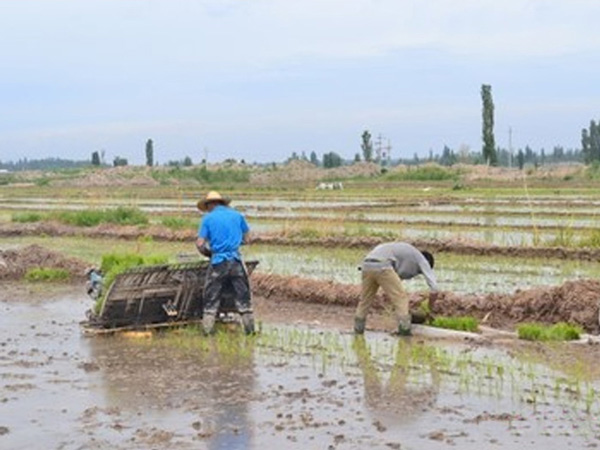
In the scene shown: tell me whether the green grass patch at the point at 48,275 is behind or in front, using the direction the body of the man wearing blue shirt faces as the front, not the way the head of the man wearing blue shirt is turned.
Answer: in front

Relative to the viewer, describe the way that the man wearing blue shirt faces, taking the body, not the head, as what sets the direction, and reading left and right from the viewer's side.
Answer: facing away from the viewer and to the left of the viewer

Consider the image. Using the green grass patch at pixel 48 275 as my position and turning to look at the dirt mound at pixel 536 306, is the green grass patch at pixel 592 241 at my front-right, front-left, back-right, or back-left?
front-left

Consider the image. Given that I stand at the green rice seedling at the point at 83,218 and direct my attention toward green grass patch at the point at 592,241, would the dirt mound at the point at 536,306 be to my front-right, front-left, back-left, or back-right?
front-right

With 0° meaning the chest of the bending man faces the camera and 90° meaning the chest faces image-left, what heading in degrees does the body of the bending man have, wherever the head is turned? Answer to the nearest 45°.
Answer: approximately 225°

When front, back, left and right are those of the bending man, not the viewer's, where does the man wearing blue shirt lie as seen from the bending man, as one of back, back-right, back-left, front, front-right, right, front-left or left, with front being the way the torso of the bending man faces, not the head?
back-left

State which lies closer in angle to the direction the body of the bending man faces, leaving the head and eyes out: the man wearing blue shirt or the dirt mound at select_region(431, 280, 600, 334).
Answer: the dirt mound

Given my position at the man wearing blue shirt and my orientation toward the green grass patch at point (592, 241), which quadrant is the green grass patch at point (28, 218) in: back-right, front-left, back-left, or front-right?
front-left

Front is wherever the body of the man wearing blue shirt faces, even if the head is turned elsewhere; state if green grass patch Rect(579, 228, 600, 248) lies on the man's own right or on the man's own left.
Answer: on the man's own right

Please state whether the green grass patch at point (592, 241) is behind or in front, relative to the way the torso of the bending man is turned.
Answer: in front

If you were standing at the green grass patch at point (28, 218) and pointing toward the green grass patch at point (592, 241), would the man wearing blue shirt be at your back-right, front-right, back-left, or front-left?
front-right

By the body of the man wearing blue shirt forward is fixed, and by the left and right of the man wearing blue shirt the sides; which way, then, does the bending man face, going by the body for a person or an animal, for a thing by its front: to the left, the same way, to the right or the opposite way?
to the right

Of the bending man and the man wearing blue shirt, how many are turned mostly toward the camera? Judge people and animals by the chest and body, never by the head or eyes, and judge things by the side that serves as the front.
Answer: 0
